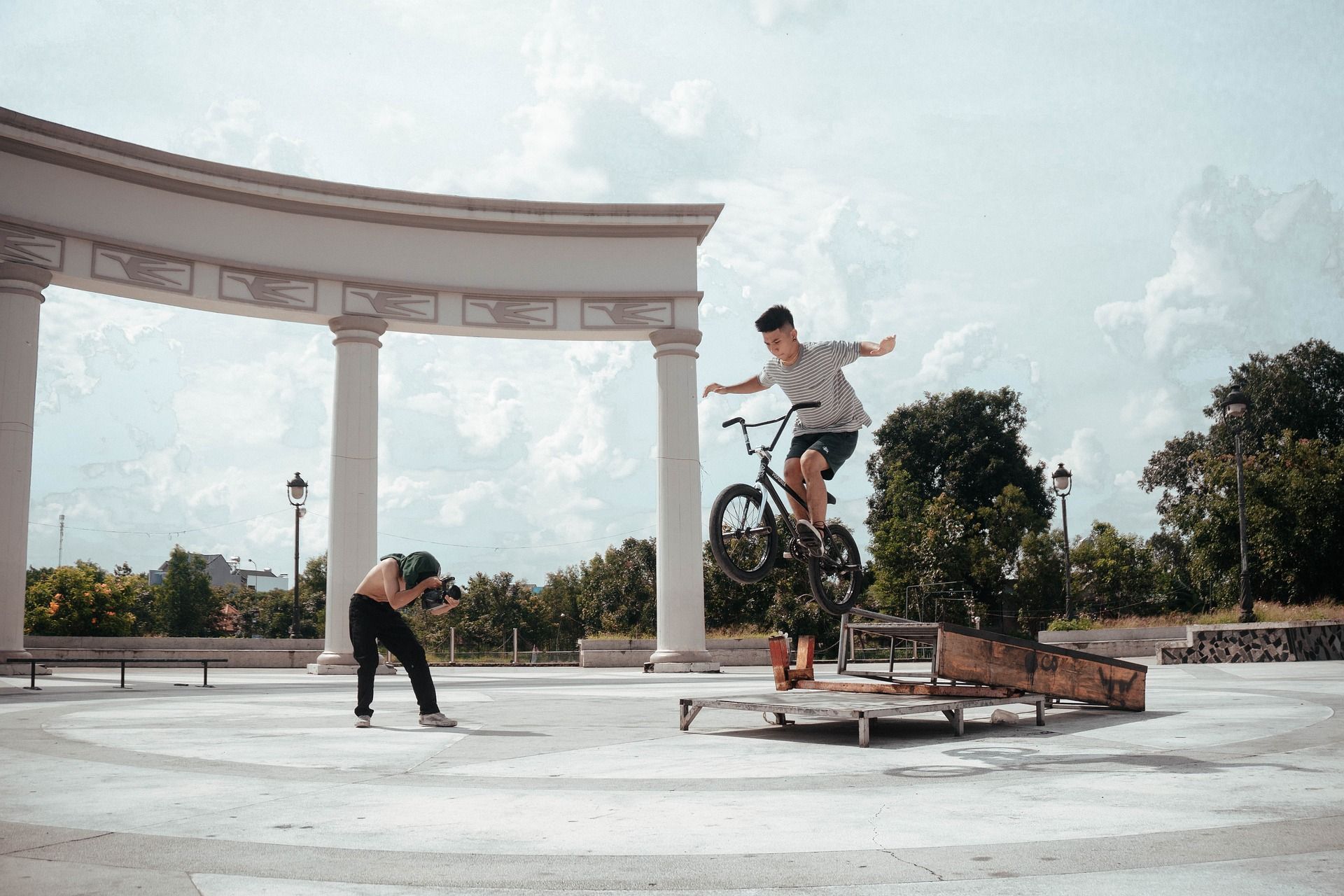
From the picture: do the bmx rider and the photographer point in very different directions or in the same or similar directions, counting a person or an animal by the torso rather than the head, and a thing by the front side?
very different directions

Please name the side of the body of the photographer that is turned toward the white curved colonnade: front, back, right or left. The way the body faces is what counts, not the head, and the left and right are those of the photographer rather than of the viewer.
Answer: left

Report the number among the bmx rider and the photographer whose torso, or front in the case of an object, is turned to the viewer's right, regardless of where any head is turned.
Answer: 1

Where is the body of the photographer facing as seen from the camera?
to the viewer's right

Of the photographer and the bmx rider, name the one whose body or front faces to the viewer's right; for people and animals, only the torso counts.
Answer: the photographer

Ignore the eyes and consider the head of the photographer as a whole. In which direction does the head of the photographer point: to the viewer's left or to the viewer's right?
to the viewer's right

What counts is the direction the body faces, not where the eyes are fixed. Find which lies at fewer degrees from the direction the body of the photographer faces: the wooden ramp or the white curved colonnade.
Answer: the wooden ramp

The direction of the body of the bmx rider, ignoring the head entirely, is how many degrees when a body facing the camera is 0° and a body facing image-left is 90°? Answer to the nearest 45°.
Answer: approximately 45°
